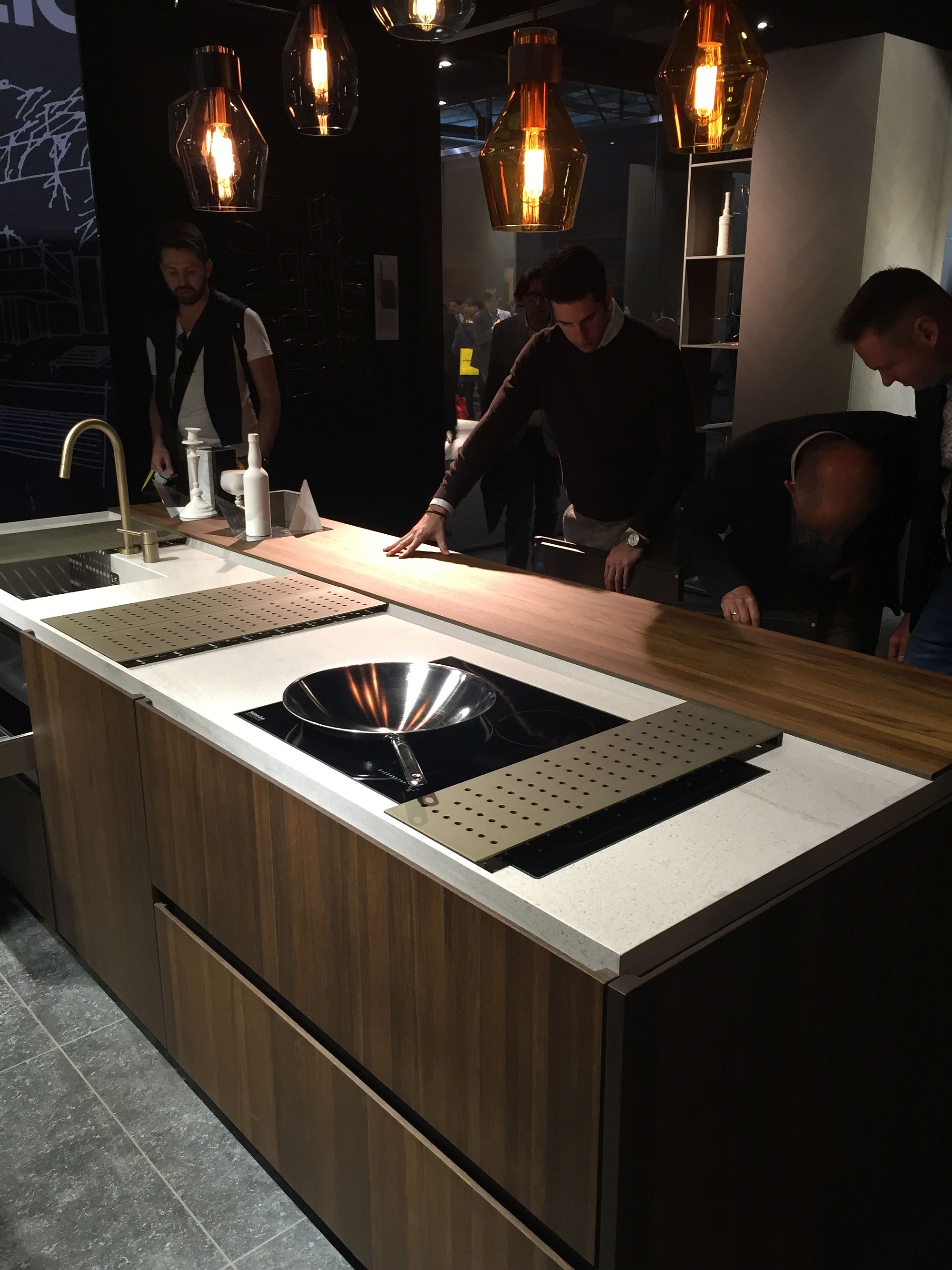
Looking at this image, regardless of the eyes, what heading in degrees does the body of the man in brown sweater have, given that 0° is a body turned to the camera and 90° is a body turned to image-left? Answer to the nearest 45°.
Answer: approximately 45°

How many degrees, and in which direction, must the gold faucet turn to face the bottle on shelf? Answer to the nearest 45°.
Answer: approximately 180°

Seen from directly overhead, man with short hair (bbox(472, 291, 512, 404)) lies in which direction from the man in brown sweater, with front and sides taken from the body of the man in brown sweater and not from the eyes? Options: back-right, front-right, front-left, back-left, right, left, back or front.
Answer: back-right

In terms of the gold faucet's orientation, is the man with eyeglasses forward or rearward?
rearward

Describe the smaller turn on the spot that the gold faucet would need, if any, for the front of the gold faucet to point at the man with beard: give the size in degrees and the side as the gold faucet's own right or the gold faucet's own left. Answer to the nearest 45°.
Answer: approximately 135° to the gold faucet's own right

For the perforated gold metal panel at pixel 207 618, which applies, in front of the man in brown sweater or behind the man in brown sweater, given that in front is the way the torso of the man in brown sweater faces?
in front

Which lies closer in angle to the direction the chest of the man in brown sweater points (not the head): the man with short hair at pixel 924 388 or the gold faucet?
the gold faucet

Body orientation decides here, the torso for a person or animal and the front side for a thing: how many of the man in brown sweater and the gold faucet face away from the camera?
0

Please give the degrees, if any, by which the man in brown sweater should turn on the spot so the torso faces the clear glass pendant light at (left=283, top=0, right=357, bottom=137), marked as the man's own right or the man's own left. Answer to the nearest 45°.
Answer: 0° — they already face it

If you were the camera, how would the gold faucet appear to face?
facing the viewer and to the left of the viewer

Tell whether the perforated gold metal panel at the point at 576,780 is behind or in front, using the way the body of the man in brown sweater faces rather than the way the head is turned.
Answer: in front
